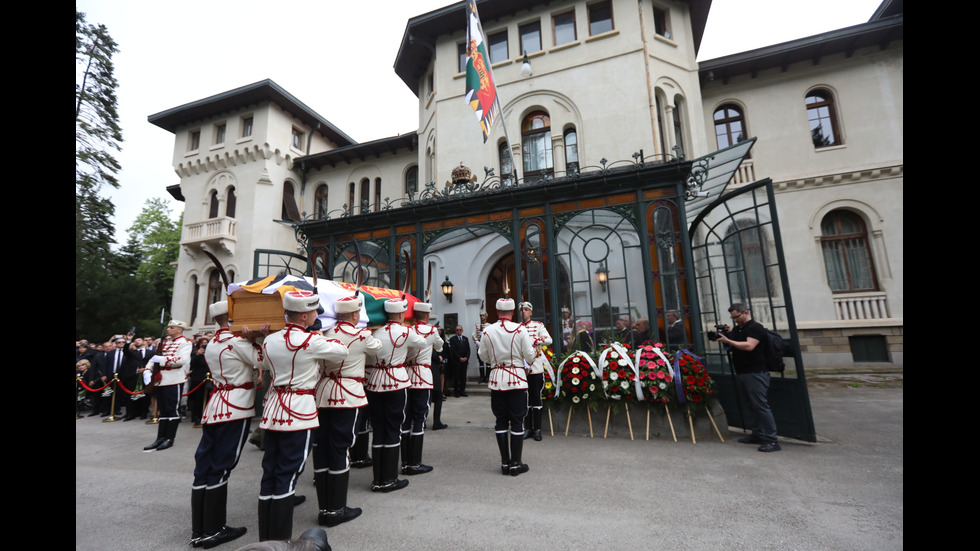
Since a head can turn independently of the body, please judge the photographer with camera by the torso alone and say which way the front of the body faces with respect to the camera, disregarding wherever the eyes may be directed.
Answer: to the viewer's left

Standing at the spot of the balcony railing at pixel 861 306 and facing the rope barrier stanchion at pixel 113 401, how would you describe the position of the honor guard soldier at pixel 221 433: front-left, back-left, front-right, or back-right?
front-left

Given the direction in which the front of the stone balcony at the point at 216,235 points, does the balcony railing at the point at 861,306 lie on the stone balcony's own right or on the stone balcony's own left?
on the stone balcony's own left

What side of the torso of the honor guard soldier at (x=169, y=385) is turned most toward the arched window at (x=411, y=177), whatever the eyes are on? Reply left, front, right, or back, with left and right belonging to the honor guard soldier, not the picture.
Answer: back

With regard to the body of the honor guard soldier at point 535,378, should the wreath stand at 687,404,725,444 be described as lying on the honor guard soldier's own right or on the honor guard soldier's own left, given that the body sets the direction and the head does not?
on the honor guard soldier's own left

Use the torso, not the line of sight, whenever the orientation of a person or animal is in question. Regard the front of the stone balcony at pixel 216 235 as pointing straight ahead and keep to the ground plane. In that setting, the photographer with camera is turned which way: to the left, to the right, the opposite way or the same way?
to the right

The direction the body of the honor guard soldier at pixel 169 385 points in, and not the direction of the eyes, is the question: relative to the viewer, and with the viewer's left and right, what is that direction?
facing the viewer and to the left of the viewer

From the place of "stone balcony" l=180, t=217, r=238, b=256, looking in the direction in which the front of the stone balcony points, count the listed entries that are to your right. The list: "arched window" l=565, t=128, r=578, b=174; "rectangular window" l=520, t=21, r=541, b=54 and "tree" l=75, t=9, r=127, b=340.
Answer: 1

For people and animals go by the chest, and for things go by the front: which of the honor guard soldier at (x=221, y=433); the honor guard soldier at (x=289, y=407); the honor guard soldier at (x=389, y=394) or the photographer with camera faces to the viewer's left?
the photographer with camera
